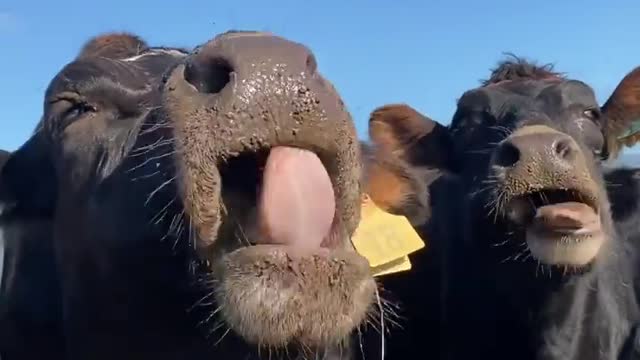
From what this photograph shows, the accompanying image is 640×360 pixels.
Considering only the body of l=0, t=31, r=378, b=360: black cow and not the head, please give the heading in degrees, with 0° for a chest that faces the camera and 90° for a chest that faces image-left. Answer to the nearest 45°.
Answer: approximately 315°

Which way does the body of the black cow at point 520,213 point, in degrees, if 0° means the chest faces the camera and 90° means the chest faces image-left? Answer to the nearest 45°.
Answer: approximately 0°

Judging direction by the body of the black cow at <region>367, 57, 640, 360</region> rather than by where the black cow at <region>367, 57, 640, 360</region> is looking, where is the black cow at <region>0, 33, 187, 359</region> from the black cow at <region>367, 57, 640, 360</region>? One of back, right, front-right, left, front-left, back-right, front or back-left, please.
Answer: front-right

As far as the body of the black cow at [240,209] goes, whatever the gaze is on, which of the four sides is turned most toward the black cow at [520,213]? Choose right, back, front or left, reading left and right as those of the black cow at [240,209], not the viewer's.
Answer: left
